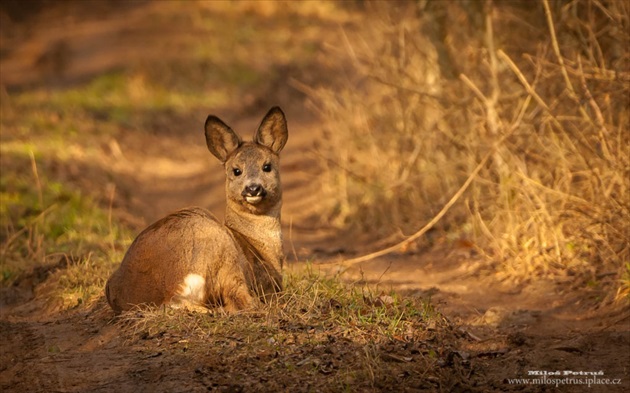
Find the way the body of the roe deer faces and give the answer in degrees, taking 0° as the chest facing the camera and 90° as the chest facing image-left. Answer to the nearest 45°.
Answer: approximately 225°
